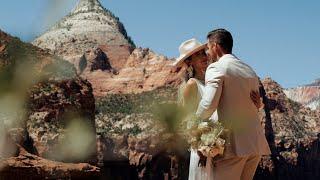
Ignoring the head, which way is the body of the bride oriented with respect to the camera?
to the viewer's right

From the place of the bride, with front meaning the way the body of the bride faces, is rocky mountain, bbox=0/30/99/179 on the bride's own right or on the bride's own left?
on the bride's own left

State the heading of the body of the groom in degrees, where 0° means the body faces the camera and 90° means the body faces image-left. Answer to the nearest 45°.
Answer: approximately 135°

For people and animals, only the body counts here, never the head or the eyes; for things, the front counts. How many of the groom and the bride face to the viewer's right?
1

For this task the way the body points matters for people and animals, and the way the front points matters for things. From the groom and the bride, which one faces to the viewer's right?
the bride

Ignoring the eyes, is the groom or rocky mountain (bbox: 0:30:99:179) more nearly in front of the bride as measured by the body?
the groom
